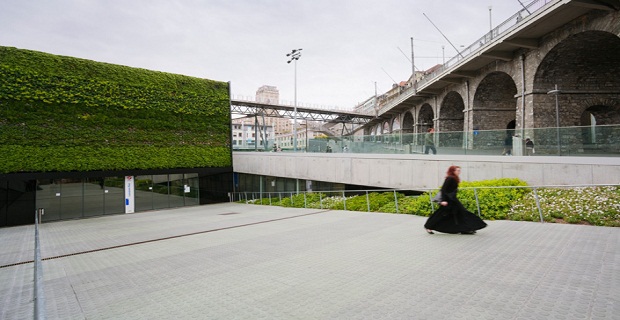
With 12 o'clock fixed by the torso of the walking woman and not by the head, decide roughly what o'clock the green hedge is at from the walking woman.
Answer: The green hedge is roughly at 10 o'clock from the walking woman.

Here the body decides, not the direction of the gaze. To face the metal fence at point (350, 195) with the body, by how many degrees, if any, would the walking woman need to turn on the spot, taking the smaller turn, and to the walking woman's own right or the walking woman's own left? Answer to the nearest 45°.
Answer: approximately 135° to the walking woman's own left

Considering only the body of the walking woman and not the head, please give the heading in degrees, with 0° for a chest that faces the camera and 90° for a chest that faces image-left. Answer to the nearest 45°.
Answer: approximately 270°

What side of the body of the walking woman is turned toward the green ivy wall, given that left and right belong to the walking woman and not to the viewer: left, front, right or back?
back

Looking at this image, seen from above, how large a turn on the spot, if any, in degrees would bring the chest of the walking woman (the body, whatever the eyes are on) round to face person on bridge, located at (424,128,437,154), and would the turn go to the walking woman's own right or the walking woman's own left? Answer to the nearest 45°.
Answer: approximately 90° to the walking woman's own left

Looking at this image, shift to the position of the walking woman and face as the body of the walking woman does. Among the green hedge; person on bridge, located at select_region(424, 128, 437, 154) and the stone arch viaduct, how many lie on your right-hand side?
0

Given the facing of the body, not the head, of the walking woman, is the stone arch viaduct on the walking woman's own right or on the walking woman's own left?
on the walking woman's own left
